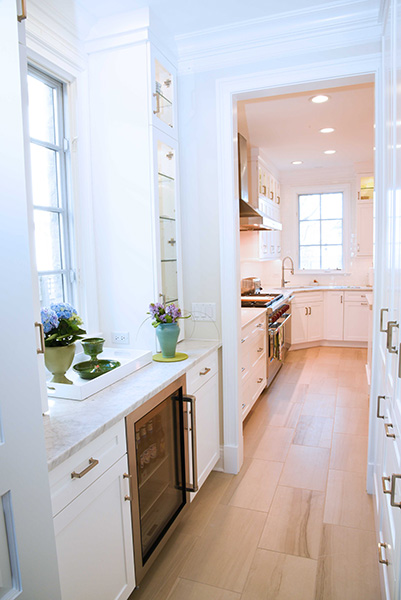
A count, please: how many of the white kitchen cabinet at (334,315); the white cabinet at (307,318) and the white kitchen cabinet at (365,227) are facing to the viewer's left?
0

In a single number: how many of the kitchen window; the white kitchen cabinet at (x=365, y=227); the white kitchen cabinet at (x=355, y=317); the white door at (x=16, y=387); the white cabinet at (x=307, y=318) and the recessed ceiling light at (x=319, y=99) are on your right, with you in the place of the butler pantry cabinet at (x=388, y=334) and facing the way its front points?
5

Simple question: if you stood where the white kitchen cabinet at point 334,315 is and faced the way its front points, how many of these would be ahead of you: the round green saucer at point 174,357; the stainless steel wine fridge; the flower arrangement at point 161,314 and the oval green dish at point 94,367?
4

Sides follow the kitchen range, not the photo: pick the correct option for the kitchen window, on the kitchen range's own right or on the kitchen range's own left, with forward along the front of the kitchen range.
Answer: on the kitchen range's own left

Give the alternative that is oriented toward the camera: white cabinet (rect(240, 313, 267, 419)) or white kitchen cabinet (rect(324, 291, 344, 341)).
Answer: the white kitchen cabinet

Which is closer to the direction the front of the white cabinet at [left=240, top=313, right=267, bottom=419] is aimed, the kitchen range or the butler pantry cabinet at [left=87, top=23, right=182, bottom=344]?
the kitchen range

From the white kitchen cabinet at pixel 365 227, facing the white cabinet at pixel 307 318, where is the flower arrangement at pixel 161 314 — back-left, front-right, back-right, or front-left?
front-left

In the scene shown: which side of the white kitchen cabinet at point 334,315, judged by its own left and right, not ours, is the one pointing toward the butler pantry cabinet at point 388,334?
front

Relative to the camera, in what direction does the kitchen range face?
facing to the right of the viewer

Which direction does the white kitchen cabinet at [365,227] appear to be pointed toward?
toward the camera

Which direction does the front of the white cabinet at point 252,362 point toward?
to the viewer's right

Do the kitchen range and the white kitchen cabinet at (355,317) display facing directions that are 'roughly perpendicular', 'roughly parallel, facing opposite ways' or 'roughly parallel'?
roughly perpendicular

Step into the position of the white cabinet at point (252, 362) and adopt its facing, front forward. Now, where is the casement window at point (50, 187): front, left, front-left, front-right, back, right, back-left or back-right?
back-right

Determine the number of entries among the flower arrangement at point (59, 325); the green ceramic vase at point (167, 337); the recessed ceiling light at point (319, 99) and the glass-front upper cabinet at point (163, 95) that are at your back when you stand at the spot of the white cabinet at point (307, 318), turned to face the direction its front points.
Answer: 0

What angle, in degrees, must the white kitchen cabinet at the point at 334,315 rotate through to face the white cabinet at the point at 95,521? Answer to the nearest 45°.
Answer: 0° — it already faces it

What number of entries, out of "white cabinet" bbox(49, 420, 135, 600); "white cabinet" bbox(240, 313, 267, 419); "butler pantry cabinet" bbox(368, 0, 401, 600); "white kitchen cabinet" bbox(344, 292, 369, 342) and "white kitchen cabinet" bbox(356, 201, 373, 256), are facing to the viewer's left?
1

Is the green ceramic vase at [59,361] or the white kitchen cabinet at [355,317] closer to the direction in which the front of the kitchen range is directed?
the white kitchen cabinet

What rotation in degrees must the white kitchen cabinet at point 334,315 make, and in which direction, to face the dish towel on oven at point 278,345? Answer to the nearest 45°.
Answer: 0° — it already faces it

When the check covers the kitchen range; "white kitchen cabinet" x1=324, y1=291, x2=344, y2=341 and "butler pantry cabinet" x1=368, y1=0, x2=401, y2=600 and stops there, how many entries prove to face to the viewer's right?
1

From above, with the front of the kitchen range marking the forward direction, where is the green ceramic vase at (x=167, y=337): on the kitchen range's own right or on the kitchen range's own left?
on the kitchen range's own right

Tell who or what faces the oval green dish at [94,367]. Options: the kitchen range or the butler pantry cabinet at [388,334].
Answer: the butler pantry cabinet
